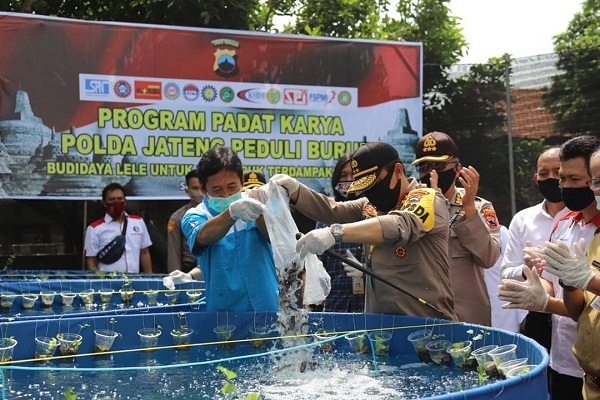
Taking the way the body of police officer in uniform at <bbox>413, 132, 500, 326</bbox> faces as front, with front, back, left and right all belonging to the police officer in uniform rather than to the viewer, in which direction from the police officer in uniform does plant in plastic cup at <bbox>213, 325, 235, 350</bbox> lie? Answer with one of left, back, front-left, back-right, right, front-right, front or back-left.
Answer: front

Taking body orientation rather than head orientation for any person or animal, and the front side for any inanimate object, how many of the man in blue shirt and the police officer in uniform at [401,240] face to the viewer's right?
0

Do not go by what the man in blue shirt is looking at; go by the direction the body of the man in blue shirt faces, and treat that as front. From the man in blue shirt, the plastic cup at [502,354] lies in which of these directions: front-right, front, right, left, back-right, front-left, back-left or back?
front-left

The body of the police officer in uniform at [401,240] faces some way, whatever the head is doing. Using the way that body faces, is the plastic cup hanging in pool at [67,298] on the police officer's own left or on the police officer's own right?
on the police officer's own right

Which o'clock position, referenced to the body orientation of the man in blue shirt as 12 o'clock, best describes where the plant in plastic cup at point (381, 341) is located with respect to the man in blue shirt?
The plant in plastic cup is roughly at 10 o'clock from the man in blue shirt.

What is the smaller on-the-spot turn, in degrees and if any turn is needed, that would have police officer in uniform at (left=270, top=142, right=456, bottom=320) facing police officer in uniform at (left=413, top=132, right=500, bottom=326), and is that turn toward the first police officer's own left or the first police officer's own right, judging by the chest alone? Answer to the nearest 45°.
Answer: approximately 180°

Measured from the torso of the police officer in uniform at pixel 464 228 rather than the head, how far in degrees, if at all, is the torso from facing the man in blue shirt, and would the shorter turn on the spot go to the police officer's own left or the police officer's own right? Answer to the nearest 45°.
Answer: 0° — they already face them

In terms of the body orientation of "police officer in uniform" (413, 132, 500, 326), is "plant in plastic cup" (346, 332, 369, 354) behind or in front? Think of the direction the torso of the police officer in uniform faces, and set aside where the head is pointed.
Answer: in front

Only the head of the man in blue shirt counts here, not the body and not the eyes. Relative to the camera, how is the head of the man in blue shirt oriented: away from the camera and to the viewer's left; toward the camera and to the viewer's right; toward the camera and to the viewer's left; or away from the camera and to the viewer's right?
toward the camera and to the viewer's right

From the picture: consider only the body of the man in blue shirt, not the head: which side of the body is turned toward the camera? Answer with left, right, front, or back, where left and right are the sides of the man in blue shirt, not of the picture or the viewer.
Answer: front

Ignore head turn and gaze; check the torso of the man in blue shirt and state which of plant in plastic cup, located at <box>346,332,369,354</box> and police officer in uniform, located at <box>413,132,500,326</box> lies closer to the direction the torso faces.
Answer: the plant in plastic cup

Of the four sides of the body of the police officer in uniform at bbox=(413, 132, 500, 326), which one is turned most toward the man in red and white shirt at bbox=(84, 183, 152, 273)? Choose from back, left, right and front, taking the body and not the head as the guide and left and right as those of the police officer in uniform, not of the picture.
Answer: right

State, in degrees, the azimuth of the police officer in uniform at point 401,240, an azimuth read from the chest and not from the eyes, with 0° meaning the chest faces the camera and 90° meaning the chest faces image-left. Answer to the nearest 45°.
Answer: approximately 45°

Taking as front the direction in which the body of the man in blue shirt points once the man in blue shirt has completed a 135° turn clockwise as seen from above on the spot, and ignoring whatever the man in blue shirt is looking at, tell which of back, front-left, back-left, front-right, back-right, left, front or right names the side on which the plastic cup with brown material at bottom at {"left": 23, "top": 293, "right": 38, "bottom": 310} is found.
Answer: front

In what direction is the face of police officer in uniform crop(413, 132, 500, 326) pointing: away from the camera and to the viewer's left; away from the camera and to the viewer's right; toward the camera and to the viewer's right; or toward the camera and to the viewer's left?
toward the camera and to the viewer's left
